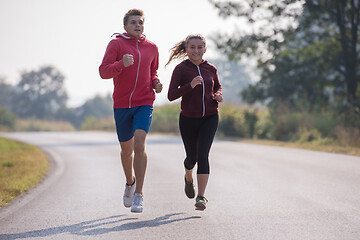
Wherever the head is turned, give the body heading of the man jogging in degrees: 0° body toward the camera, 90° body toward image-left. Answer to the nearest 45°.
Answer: approximately 0°

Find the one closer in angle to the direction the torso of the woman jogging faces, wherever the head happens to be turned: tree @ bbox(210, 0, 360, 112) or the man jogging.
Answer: the man jogging

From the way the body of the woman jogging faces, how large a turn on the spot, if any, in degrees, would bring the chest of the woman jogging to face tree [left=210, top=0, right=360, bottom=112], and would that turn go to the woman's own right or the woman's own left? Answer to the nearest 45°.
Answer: approximately 180°

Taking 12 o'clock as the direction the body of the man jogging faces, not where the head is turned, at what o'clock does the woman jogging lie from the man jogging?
The woman jogging is roughly at 9 o'clock from the man jogging.

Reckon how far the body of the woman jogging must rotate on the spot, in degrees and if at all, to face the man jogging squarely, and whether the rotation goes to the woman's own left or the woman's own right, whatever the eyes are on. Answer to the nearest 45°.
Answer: approximately 90° to the woman's own right

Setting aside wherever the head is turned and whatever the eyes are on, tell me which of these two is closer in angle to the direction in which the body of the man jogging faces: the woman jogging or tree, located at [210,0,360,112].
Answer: the woman jogging

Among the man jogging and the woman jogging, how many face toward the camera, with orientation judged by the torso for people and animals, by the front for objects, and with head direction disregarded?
2
